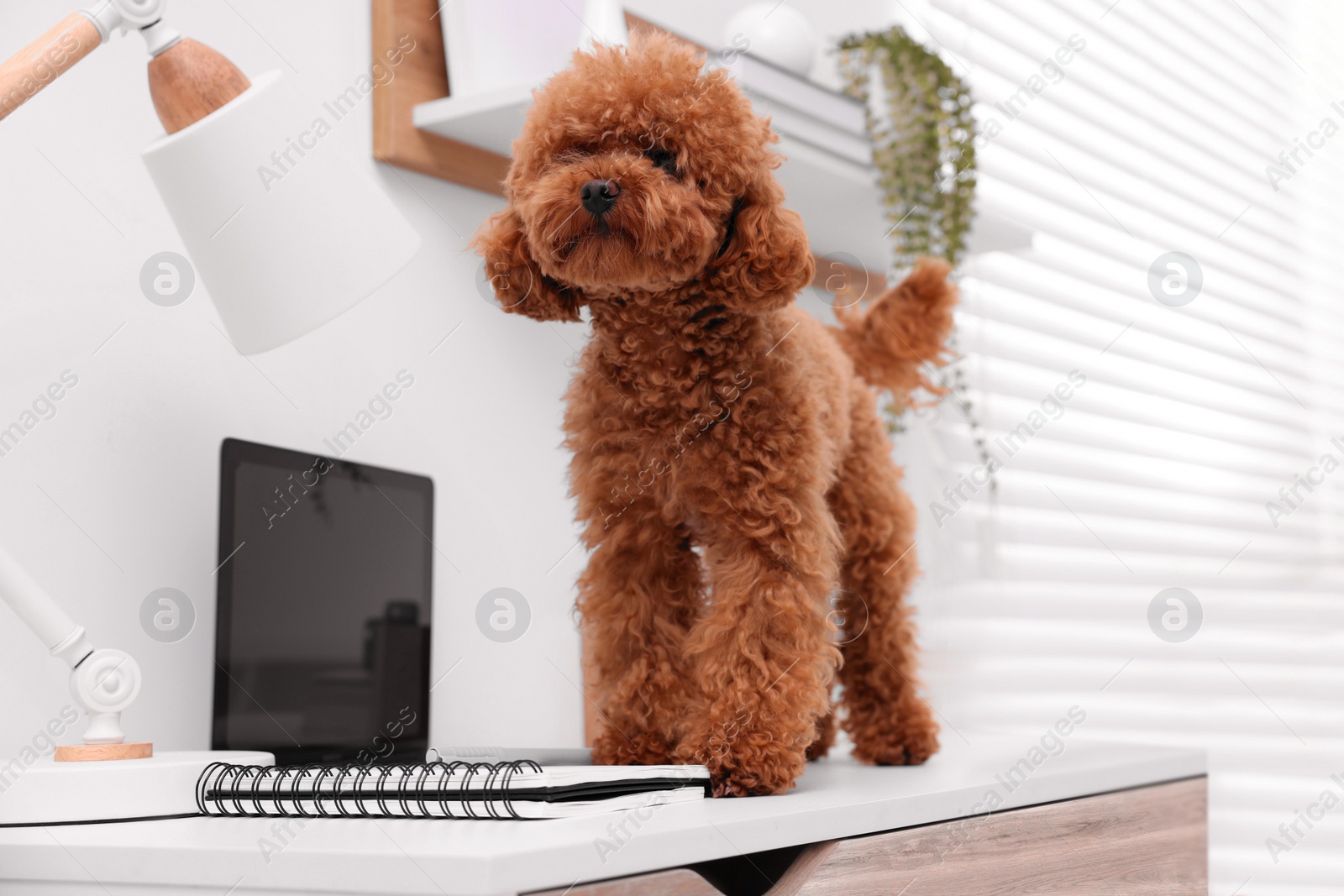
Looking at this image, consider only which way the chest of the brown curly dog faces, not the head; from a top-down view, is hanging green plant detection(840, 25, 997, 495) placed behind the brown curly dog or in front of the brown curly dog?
behind

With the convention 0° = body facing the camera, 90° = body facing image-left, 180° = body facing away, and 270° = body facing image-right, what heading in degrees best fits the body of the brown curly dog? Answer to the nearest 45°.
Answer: approximately 45°
